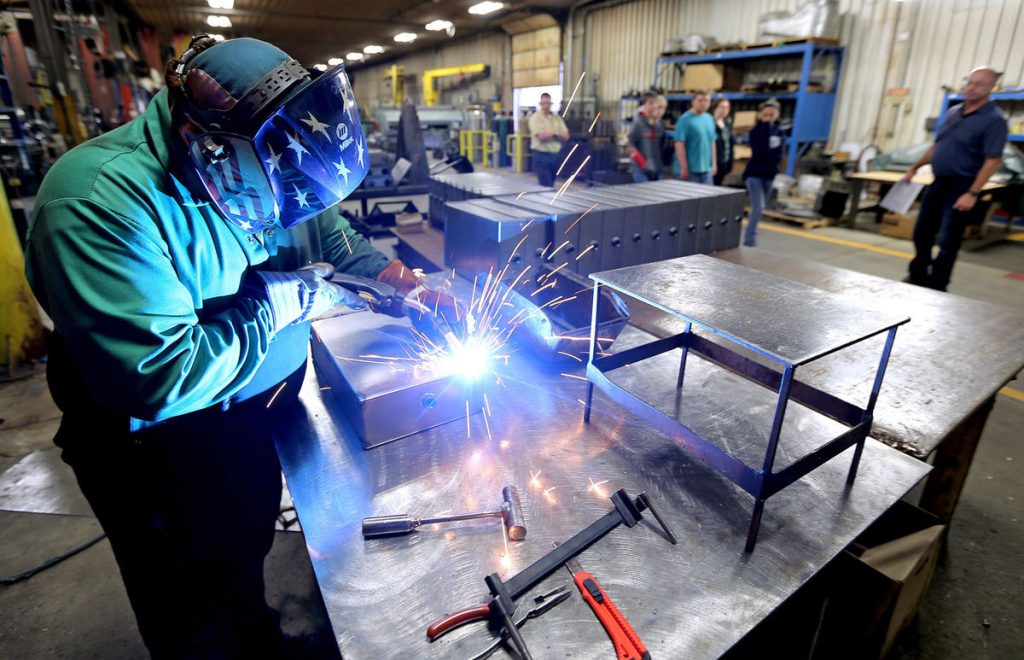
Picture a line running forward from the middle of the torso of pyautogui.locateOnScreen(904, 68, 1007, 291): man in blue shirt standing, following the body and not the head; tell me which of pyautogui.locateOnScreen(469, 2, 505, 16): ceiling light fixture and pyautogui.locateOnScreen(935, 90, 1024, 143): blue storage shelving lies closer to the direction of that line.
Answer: the ceiling light fixture

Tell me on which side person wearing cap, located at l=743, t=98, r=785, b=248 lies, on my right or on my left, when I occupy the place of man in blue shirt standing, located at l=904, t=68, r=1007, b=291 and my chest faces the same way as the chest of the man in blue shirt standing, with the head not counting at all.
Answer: on my right

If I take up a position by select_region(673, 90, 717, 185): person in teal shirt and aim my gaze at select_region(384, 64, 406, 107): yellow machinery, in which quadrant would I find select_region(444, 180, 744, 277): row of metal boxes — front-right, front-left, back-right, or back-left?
back-left

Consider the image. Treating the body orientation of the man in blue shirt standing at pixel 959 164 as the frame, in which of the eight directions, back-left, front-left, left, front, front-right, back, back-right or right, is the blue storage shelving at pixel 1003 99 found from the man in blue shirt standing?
back-right

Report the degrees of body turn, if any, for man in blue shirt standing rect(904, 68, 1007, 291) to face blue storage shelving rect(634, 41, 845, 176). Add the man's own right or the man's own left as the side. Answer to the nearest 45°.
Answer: approximately 90° to the man's own right

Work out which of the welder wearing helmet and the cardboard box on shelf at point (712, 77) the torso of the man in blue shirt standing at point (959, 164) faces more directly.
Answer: the welder wearing helmet

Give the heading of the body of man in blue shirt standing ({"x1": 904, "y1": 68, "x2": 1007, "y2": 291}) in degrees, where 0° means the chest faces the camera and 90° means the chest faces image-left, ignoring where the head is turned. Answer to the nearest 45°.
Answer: approximately 45°

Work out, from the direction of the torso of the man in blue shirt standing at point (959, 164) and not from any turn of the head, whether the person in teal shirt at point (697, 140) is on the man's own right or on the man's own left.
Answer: on the man's own right
